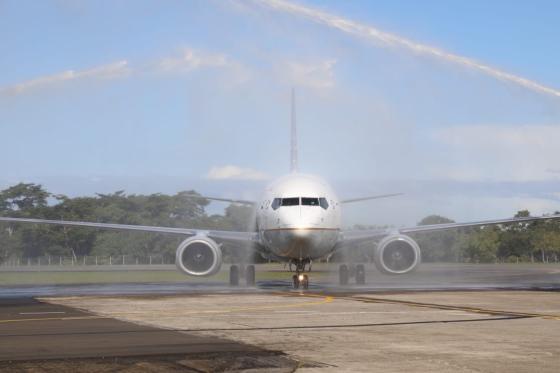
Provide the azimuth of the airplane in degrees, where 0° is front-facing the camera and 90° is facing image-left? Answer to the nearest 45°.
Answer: approximately 0°
